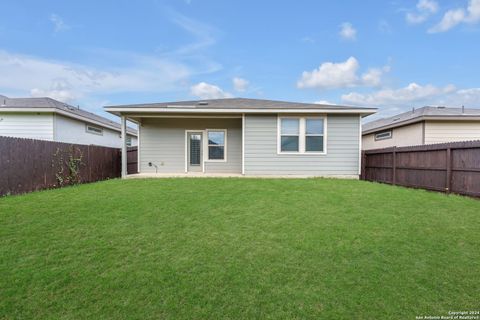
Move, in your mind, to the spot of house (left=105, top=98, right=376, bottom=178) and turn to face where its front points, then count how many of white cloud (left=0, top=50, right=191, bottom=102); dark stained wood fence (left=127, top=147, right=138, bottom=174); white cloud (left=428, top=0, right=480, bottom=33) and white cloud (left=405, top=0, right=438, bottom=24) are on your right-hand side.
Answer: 2

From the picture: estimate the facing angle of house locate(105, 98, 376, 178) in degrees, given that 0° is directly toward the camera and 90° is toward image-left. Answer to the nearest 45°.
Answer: approximately 180°

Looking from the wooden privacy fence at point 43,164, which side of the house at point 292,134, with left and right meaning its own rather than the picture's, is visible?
left

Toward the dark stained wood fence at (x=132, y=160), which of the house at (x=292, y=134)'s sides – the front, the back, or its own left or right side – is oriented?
left

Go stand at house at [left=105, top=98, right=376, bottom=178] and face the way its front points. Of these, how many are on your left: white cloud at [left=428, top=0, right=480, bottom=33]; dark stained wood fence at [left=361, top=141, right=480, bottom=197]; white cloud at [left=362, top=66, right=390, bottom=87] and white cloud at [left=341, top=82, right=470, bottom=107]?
0

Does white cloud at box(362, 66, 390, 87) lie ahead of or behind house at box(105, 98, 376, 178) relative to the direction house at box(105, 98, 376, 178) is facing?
ahead

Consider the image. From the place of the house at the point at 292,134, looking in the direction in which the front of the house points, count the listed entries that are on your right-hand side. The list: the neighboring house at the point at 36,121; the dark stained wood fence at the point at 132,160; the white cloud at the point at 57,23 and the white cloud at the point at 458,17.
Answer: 1

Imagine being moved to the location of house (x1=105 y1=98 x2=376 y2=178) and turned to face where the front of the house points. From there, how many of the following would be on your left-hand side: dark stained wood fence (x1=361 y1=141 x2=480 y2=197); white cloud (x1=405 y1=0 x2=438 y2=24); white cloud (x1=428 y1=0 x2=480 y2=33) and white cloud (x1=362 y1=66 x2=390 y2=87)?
0

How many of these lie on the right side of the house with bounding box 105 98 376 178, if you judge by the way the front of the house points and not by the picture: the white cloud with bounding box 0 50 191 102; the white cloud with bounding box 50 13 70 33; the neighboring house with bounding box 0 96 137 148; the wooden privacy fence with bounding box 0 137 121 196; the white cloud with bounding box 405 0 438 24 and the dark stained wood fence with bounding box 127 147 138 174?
1

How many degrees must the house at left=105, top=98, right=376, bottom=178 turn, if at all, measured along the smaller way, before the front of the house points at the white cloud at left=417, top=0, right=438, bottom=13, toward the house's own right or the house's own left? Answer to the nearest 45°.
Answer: approximately 90° to the house's own right

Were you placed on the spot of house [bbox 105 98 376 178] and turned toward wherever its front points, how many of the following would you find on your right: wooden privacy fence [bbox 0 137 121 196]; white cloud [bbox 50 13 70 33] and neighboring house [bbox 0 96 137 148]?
0

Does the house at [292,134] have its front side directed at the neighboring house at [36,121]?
no

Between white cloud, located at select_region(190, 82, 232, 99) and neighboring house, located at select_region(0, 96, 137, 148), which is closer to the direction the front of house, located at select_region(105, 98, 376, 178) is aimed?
the white cloud

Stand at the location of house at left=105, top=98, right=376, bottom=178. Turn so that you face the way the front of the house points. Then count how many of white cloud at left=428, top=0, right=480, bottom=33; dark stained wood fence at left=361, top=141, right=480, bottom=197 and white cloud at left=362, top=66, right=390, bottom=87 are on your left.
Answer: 0
